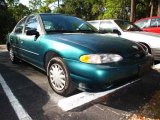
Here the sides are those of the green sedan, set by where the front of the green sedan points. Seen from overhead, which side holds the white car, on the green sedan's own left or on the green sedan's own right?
on the green sedan's own left

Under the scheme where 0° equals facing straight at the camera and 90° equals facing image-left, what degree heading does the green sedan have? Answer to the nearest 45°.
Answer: approximately 315°

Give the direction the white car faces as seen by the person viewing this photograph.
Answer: facing the viewer and to the right of the viewer

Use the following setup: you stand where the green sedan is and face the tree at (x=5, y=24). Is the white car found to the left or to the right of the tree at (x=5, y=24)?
right

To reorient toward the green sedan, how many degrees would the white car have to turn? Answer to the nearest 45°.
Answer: approximately 45° to its right

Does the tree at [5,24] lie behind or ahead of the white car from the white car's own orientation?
behind

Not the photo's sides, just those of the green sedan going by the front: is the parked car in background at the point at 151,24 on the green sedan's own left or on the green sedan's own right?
on the green sedan's own left

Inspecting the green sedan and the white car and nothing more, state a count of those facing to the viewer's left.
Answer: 0

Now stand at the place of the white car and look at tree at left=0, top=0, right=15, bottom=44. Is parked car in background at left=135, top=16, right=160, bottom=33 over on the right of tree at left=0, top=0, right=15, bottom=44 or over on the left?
right

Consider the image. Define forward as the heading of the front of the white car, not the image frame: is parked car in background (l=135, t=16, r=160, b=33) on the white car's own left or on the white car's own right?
on the white car's own left

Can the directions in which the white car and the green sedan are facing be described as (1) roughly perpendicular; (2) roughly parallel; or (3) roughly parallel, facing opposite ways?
roughly parallel

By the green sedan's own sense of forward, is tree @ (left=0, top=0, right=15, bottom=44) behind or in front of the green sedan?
behind
